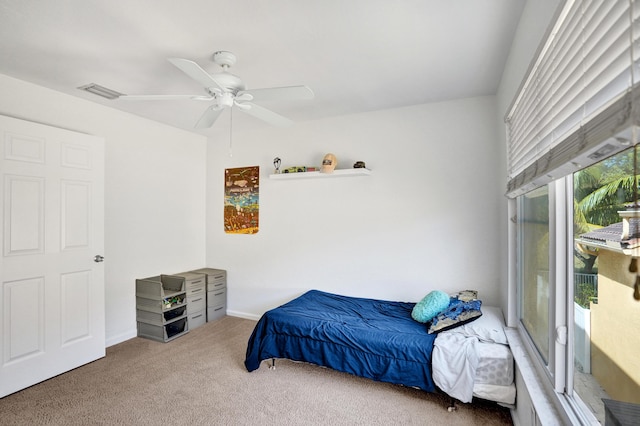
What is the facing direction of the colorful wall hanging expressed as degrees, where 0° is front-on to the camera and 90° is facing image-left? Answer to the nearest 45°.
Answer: approximately 45°

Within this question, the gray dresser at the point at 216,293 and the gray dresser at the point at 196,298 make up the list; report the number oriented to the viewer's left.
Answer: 0

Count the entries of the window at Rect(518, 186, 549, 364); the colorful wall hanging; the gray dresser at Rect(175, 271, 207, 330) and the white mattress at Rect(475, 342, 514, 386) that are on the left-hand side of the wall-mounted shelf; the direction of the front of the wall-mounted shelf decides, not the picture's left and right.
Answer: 2

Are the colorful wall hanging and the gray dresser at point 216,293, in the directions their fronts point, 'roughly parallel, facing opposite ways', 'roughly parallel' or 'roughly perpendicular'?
roughly perpendicular

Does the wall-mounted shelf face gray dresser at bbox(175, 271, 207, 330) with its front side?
no

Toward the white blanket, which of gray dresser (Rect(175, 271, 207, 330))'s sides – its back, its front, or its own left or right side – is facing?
front

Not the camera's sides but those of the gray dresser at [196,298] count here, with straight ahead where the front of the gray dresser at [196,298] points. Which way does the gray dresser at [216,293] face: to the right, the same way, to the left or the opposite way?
the same way

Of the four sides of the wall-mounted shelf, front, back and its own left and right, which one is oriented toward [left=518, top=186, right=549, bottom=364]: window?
left

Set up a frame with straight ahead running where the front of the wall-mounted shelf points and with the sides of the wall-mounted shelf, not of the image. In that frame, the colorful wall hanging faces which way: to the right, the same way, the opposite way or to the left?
the same way

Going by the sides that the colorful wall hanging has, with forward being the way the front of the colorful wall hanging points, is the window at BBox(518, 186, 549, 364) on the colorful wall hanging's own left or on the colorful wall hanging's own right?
on the colorful wall hanging's own left

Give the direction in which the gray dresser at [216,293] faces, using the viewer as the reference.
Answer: facing the viewer and to the right of the viewer

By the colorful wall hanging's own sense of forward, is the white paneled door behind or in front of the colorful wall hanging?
in front

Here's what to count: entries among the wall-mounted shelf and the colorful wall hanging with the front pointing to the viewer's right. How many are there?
0
